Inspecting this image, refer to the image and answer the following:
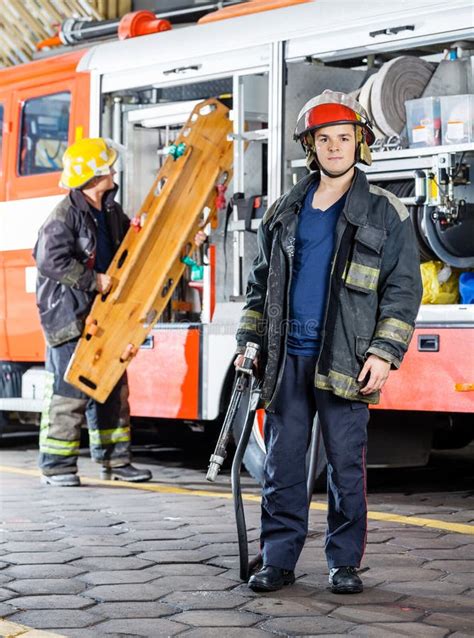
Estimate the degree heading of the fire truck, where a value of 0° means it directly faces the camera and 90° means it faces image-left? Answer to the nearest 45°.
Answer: approximately 135°
